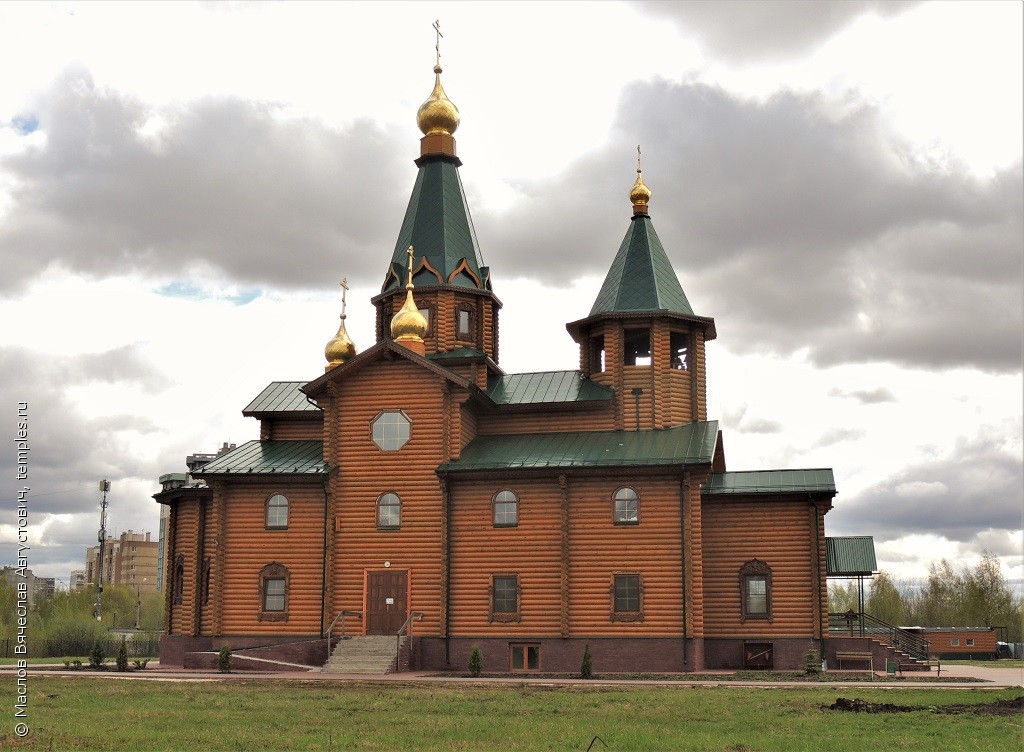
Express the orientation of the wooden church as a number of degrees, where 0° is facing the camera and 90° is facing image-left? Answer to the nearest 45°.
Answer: approximately 270°

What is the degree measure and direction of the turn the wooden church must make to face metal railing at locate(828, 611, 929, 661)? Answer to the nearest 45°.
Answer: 0° — it already faces it

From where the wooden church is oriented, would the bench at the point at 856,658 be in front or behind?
in front

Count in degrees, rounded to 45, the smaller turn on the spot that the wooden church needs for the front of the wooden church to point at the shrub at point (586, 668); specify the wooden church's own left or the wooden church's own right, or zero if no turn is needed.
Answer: approximately 45° to the wooden church's own right

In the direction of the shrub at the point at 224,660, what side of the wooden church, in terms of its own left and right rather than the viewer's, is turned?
back

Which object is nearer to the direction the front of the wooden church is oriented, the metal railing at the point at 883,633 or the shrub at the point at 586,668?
the metal railing

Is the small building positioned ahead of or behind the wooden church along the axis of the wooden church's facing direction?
ahead
